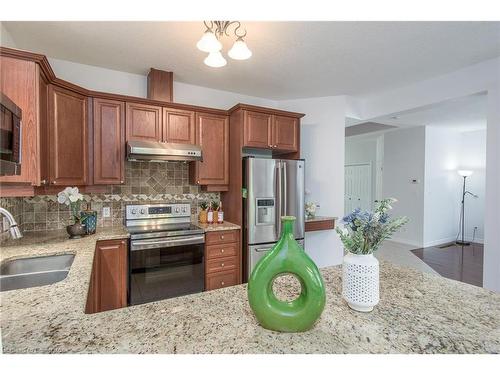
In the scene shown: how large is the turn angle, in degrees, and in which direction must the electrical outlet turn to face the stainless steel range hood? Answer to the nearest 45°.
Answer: approximately 45° to its left

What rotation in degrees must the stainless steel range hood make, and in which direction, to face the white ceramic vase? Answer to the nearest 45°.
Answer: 0° — it already faces it

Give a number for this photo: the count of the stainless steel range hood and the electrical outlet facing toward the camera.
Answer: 2

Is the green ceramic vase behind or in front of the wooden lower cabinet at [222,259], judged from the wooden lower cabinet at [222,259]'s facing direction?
in front
